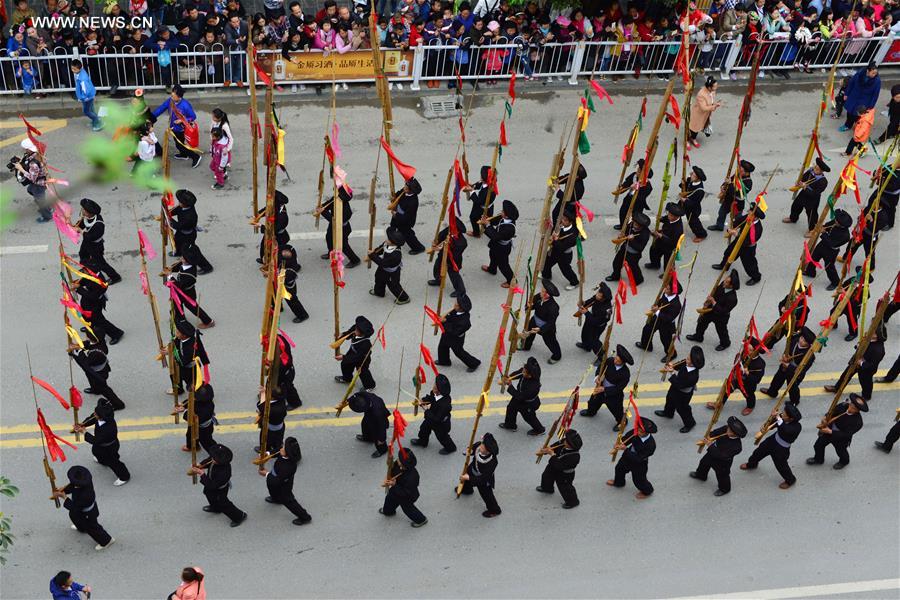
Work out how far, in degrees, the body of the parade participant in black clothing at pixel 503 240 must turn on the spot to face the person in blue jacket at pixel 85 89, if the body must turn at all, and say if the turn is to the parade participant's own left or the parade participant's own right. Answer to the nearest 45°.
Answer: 0° — they already face them

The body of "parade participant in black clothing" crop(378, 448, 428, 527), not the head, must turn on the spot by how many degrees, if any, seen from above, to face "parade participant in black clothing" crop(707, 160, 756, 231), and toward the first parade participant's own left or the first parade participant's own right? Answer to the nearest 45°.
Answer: approximately 135° to the first parade participant's own right

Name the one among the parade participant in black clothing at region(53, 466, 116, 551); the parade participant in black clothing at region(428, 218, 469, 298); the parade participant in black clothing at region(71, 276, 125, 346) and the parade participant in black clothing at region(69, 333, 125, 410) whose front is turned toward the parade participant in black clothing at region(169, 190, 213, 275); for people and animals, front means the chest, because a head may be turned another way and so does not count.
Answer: the parade participant in black clothing at region(428, 218, 469, 298)

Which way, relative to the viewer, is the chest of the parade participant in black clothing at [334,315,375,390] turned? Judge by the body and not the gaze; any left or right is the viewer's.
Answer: facing to the left of the viewer

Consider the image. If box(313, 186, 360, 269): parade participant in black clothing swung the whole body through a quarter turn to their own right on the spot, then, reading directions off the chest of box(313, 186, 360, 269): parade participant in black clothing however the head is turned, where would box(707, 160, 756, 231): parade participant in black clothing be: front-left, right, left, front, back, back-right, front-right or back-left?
right

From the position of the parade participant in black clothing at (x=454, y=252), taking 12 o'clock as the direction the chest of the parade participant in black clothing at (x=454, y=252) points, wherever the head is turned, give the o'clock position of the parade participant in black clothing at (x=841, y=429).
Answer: the parade participant in black clothing at (x=841, y=429) is roughly at 7 o'clock from the parade participant in black clothing at (x=454, y=252).

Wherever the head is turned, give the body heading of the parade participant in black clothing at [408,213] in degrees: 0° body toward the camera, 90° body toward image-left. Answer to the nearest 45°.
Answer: approximately 90°

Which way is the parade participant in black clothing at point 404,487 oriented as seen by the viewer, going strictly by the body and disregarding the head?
to the viewer's left

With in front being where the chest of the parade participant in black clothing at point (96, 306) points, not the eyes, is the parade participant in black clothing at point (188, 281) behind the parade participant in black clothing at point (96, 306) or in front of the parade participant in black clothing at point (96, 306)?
behind

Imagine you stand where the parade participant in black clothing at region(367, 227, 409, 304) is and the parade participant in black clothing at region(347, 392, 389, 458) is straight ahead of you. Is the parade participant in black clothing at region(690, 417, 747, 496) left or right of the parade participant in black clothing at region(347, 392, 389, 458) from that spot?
left

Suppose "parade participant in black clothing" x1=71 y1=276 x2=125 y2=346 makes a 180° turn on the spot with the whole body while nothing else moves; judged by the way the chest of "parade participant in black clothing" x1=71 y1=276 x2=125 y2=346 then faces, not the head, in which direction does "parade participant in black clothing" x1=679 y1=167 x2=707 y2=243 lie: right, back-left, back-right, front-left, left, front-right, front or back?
front

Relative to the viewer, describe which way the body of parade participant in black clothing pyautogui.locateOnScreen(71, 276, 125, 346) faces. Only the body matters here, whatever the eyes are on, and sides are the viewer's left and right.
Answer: facing to the left of the viewer

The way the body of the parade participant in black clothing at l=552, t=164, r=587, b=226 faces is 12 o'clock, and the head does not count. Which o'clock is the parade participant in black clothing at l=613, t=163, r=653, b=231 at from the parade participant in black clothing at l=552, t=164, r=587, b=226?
the parade participant in black clothing at l=613, t=163, r=653, b=231 is roughly at 5 o'clock from the parade participant in black clothing at l=552, t=164, r=587, b=226.

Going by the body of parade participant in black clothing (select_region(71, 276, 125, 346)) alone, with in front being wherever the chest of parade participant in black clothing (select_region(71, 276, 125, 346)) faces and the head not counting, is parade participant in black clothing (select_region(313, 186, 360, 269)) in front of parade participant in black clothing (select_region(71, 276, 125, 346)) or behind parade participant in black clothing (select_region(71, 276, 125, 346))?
behind

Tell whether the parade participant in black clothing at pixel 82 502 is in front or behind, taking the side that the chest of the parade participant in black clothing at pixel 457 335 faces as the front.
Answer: in front

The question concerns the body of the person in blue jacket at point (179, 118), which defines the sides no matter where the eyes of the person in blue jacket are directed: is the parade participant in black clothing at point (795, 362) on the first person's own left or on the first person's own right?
on the first person's own left

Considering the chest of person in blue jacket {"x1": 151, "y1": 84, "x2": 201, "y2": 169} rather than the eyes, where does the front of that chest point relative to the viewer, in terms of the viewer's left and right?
facing the viewer and to the left of the viewer

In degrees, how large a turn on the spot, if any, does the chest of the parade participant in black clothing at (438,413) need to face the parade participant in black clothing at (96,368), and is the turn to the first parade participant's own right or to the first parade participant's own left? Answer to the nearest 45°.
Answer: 0° — they already face them
